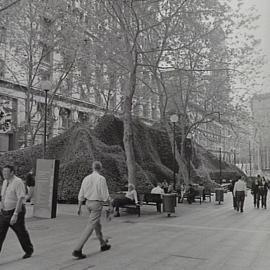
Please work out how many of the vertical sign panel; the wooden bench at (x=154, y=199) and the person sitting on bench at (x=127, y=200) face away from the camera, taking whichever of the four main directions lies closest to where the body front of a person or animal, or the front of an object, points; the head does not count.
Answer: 0

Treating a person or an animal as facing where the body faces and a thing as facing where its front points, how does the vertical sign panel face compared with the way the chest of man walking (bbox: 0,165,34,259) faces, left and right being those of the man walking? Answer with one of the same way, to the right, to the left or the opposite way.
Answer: the same way

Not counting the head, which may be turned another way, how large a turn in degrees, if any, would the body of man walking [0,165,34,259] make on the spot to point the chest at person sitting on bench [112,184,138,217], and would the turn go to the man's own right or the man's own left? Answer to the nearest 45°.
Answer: approximately 180°

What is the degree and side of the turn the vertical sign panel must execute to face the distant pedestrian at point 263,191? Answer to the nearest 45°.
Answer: approximately 135° to its left

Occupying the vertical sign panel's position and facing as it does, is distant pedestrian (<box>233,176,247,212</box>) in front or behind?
behind

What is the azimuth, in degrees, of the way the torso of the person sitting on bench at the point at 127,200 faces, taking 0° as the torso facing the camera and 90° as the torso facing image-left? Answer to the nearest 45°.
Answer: approximately 90°

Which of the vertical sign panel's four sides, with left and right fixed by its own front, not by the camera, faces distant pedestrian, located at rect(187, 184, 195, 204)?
back

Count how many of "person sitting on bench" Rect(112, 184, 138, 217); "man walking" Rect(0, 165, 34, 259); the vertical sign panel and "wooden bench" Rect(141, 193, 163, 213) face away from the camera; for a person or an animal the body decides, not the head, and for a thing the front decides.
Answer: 0

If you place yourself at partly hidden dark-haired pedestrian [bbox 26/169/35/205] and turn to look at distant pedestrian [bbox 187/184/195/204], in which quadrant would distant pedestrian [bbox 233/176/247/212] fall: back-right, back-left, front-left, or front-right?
front-right

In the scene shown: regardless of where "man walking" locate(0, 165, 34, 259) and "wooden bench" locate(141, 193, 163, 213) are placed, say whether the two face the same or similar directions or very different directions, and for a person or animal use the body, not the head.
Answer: same or similar directions

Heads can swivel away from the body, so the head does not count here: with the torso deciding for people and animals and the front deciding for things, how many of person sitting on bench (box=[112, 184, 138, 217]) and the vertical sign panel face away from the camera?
0

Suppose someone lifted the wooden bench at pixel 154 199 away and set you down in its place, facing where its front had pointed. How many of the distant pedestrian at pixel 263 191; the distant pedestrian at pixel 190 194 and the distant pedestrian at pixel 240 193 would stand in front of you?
0

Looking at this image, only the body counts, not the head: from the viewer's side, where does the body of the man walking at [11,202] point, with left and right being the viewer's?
facing the viewer and to the left of the viewer
